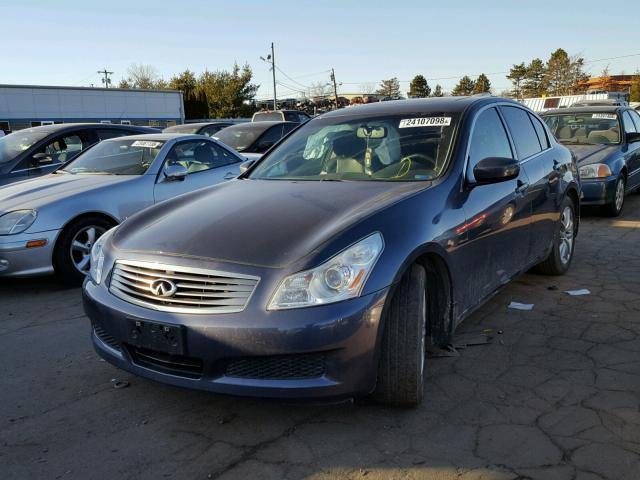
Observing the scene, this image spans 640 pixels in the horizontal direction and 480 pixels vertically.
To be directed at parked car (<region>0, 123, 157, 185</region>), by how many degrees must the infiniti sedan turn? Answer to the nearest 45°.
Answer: approximately 90° to its right

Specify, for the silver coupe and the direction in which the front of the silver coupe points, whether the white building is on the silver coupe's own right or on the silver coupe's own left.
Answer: on the silver coupe's own right

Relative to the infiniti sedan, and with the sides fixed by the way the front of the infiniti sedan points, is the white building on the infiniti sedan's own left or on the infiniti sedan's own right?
on the infiniti sedan's own right

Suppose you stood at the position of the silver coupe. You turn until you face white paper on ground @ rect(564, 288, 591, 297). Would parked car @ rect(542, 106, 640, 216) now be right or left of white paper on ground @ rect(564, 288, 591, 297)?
left

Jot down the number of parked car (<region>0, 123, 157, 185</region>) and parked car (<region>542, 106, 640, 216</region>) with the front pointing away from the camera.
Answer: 0

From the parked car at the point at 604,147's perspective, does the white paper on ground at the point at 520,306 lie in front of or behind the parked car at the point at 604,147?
in front

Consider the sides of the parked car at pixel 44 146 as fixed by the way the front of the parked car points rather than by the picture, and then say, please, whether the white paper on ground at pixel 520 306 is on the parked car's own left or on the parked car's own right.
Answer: on the parked car's own left

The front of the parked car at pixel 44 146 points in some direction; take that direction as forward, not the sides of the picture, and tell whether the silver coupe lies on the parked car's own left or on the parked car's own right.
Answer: on the parked car's own left

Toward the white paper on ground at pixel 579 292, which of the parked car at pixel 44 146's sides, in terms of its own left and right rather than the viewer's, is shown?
left

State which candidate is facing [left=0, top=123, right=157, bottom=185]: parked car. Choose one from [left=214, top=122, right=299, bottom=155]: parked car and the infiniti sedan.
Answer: [left=214, top=122, right=299, bottom=155]: parked car

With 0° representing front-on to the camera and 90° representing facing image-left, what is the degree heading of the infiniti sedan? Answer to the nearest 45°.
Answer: approximately 45°

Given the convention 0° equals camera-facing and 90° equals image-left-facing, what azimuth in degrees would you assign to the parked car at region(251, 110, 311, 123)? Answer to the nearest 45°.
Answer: approximately 45°

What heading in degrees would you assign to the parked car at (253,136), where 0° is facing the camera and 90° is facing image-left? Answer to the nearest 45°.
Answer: approximately 45°

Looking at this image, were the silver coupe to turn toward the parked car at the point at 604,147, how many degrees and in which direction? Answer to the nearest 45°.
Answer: approximately 135° to its left

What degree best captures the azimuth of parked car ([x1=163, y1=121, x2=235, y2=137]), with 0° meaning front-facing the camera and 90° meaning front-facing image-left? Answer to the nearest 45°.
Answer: approximately 45°
